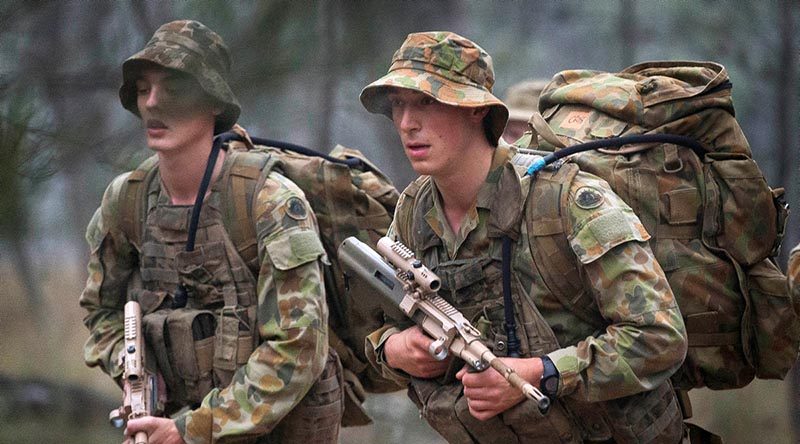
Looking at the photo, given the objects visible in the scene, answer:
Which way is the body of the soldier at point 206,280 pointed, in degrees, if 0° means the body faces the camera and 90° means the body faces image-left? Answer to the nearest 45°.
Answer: approximately 45°

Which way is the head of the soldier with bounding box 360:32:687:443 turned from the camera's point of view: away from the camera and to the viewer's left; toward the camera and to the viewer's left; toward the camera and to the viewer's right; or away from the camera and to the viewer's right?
toward the camera and to the viewer's left

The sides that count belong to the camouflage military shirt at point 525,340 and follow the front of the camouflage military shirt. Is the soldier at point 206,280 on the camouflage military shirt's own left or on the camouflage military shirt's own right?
on the camouflage military shirt's own right

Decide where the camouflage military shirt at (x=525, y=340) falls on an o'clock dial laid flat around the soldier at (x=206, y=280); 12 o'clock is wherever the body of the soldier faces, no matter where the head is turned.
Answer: The camouflage military shirt is roughly at 9 o'clock from the soldier.

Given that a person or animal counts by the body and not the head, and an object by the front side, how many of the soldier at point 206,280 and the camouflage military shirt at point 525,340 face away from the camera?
0

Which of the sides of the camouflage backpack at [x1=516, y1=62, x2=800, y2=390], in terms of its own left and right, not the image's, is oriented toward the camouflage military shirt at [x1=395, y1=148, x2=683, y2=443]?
back

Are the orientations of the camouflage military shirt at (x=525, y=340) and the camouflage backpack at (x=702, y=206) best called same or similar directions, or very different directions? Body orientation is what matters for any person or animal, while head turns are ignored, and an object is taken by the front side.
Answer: very different directions

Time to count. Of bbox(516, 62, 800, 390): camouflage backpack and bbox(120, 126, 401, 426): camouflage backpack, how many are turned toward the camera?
0

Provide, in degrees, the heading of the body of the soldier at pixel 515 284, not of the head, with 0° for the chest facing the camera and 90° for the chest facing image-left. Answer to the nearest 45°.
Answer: approximately 45°
